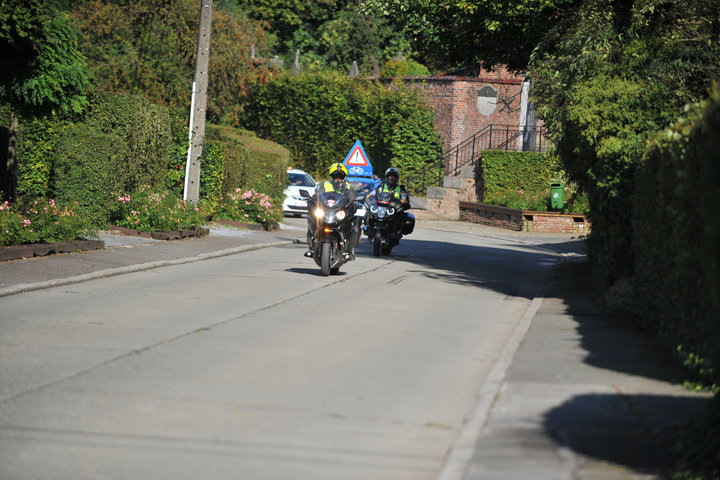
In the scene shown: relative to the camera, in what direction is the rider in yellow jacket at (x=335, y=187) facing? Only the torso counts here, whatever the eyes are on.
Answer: toward the camera

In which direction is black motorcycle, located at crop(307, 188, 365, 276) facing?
toward the camera

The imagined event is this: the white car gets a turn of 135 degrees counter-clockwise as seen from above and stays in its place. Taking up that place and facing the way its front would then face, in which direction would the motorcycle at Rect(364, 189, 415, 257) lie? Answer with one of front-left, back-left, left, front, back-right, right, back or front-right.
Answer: back-right

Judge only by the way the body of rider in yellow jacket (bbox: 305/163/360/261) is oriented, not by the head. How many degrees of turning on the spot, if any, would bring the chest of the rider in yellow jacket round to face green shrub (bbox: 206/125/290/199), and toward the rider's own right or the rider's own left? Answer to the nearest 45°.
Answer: approximately 180°

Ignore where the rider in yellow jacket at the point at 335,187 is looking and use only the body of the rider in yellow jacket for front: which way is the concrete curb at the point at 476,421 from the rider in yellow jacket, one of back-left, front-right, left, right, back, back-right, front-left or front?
front

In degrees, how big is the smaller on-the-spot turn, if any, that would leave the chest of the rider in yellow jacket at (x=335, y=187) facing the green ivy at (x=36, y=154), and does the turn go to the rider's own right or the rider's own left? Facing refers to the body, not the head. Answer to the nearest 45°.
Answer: approximately 135° to the rider's own right

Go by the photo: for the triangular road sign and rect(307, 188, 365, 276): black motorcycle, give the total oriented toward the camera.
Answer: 2

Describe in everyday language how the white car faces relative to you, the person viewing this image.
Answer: facing the viewer

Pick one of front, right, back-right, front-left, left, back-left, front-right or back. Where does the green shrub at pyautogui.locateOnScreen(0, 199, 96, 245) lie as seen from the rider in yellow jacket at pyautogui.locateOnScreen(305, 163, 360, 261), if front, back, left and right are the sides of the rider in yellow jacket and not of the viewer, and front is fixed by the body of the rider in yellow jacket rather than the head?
right

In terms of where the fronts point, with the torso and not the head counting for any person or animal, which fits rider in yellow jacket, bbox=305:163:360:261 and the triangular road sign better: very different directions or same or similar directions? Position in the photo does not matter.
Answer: same or similar directions

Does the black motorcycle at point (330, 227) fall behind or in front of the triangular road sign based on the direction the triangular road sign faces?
in front

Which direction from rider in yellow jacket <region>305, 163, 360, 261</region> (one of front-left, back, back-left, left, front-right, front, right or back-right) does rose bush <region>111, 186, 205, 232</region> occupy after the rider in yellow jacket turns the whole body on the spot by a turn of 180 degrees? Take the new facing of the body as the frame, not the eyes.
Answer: front-left

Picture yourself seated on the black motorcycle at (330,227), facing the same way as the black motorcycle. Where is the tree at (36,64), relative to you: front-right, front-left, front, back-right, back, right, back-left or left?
right

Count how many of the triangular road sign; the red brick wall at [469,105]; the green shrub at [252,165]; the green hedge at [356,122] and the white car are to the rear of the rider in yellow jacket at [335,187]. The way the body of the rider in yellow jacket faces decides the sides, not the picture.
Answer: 5
